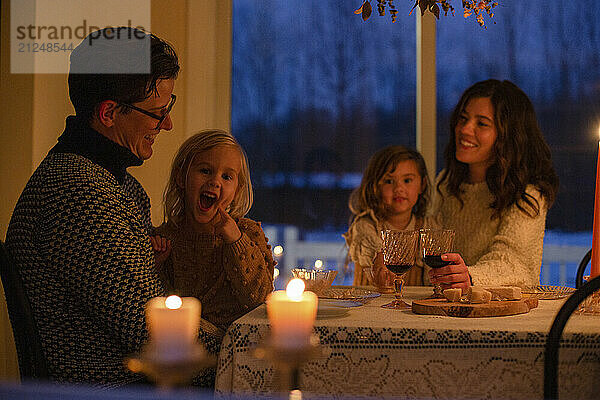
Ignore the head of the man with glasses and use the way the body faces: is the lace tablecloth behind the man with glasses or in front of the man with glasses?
in front

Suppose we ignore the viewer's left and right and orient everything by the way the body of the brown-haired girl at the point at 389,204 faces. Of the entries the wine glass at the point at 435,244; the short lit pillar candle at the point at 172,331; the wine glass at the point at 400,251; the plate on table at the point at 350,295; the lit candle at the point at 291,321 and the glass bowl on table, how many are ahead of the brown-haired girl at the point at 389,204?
6

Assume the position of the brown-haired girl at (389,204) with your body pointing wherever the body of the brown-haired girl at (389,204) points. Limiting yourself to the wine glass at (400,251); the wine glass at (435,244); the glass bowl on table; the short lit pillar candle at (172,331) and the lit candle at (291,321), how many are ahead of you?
5

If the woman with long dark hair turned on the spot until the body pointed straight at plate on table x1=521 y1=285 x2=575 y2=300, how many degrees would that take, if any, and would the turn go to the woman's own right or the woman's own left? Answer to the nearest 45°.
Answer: approximately 45° to the woman's own left

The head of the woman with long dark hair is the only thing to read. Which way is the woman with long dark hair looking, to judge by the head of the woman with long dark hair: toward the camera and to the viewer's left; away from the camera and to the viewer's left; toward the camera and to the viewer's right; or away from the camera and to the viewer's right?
toward the camera and to the viewer's left

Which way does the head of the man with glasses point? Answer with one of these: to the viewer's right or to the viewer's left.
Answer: to the viewer's right

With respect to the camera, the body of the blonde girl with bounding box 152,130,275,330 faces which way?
toward the camera

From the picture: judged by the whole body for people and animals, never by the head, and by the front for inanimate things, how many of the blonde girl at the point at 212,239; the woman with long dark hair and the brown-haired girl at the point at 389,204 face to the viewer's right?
0

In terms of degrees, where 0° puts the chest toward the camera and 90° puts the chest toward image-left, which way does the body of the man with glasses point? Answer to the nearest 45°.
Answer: approximately 270°

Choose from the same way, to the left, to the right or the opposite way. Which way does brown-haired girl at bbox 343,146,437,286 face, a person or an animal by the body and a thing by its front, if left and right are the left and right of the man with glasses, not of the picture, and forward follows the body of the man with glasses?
to the right

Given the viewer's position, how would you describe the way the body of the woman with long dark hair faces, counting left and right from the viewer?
facing the viewer and to the left of the viewer

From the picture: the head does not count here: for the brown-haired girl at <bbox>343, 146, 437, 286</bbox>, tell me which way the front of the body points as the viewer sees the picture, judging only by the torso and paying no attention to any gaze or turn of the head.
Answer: toward the camera

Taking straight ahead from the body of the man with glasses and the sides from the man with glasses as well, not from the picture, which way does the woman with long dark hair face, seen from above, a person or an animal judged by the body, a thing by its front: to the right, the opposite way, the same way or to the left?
the opposite way
